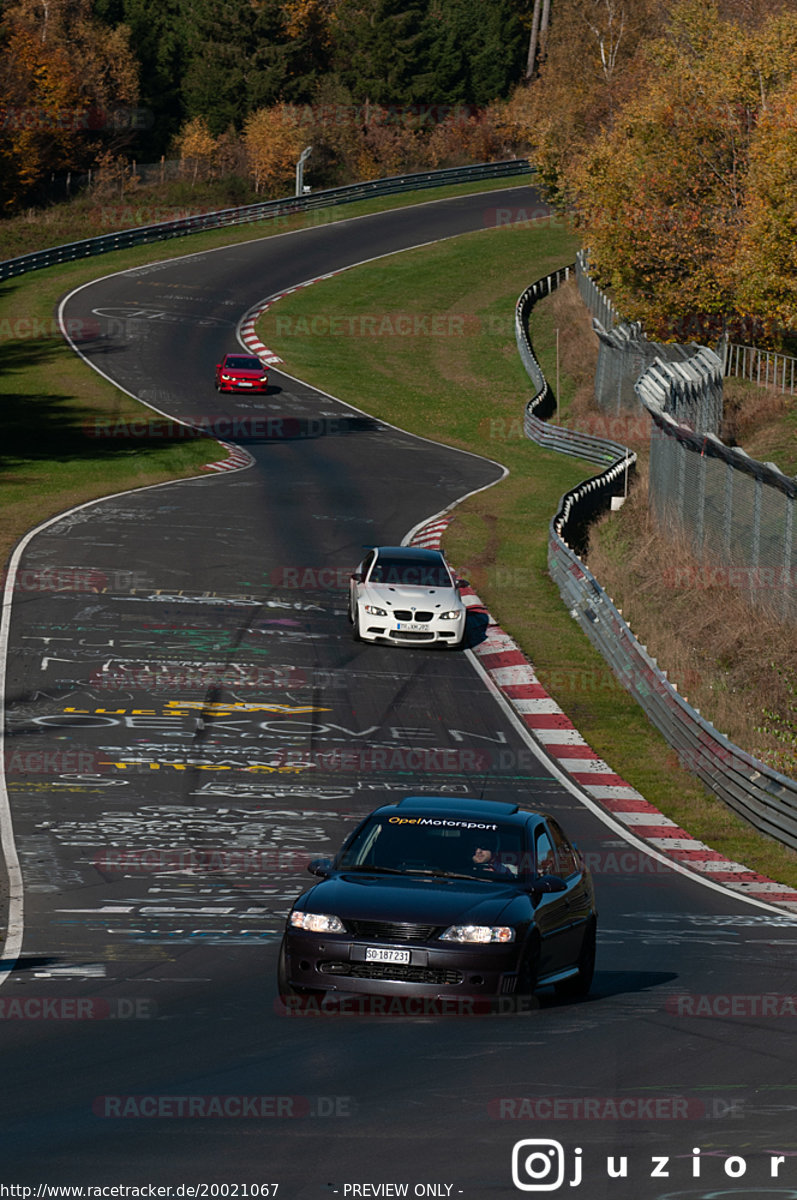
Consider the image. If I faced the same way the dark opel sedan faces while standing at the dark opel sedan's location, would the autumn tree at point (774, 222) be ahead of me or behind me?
behind

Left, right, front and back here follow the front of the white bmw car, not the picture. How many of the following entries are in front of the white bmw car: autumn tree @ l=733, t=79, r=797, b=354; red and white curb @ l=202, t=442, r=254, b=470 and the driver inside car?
1

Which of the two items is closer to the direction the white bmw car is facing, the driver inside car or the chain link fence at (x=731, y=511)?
the driver inside car

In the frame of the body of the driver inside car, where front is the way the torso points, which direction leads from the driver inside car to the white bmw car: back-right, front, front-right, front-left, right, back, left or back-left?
back-right

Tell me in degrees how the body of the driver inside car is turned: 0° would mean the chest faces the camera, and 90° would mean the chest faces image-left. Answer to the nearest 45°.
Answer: approximately 45°

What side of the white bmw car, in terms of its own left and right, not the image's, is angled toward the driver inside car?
front

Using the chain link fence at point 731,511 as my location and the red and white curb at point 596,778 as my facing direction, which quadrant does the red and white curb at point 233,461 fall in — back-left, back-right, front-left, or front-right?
back-right

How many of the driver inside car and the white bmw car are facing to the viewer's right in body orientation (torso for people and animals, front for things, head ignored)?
0

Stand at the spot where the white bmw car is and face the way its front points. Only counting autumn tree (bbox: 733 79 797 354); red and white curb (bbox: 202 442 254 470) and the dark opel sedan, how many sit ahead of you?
1

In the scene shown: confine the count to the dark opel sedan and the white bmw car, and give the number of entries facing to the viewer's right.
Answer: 0

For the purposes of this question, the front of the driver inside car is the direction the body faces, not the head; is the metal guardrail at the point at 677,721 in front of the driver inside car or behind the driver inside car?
behind

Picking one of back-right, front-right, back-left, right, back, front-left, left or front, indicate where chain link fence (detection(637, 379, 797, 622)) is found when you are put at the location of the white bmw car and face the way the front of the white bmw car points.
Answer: left

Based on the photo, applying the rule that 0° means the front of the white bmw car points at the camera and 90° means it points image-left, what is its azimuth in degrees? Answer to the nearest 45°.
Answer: approximately 0°
